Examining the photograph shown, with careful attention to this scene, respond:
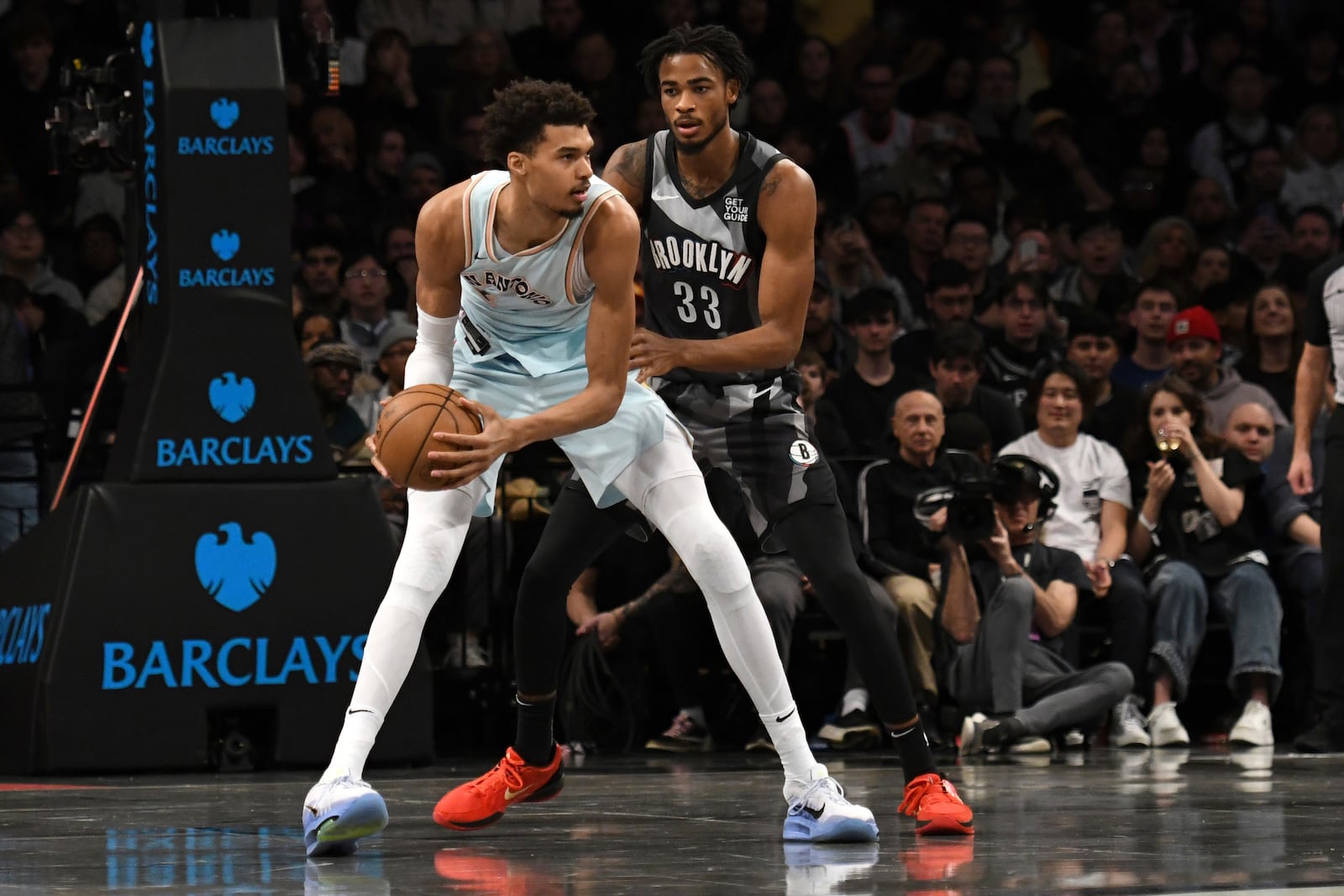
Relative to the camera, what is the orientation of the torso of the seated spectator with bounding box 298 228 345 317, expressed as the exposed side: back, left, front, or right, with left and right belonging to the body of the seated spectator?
front

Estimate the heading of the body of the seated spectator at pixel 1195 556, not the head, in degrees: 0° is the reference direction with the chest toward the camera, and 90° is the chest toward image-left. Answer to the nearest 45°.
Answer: approximately 0°

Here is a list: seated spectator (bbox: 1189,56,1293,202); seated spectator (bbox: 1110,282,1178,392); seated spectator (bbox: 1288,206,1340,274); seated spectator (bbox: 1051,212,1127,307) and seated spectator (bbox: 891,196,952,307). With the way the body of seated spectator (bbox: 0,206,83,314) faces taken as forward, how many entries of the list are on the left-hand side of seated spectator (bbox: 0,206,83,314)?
5

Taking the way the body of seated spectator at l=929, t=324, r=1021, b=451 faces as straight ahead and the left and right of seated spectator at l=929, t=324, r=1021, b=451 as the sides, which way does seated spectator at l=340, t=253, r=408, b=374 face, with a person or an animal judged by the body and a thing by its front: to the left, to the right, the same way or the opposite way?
the same way

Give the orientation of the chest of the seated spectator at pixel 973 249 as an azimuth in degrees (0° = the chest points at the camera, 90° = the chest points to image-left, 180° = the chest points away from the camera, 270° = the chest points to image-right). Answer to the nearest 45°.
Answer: approximately 0°

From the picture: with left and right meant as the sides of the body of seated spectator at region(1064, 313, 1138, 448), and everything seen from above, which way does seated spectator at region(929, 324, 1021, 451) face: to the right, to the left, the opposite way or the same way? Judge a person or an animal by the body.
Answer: the same way

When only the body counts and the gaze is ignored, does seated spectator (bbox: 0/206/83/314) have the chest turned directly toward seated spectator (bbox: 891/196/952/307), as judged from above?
no

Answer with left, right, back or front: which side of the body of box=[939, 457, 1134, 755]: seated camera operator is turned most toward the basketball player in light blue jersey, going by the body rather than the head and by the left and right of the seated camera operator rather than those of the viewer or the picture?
front

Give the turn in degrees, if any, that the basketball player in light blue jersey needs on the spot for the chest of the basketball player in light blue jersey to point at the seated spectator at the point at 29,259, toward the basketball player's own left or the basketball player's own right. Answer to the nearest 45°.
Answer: approximately 135° to the basketball player's own right

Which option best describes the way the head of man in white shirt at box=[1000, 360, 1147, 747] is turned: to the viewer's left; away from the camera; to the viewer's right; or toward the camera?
toward the camera

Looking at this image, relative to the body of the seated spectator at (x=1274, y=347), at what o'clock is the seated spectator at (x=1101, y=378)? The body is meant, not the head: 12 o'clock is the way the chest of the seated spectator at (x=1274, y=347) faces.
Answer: the seated spectator at (x=1101, y=378) is roughly at 2 o'clock from the seated spectator at (x=1274, y=347).

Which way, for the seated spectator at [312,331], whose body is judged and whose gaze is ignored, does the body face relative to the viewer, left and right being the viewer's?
facing the viewer

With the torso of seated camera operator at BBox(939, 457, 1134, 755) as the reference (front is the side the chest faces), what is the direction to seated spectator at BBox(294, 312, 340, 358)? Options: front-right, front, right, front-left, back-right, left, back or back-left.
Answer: right

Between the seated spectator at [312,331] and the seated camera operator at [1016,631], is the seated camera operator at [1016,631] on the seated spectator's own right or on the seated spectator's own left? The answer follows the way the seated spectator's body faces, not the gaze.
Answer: on the seated spectator's own left

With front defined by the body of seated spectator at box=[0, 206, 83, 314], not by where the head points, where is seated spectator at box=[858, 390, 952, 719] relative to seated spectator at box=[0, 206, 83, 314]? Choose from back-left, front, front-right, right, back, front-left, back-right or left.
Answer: front-left

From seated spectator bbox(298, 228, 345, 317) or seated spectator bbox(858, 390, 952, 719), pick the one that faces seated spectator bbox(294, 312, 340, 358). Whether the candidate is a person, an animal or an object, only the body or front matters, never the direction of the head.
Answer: seated spectator bbox(298, 228, 345, 317)

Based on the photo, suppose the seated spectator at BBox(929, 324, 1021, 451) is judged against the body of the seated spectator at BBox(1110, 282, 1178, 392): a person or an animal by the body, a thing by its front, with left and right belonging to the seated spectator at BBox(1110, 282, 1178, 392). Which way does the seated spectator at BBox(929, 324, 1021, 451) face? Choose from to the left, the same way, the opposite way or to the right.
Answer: the same way

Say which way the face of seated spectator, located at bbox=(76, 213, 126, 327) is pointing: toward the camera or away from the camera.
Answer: toward the camera
